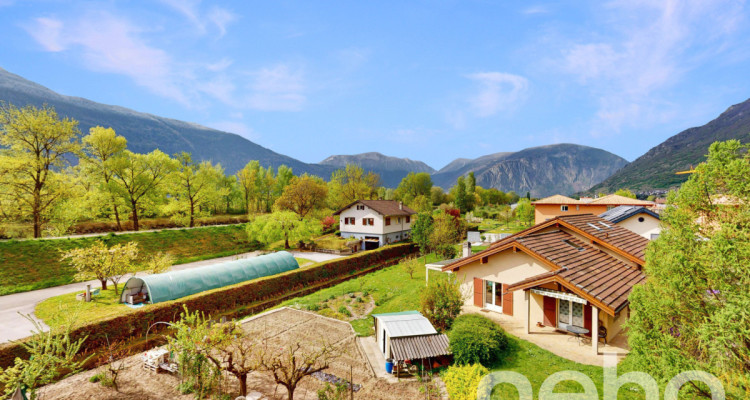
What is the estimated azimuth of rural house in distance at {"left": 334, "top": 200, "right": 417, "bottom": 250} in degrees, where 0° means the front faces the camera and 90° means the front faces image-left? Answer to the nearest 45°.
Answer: approximately 45°

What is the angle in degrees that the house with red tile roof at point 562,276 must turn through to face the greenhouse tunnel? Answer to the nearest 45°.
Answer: approximately 45° to its right

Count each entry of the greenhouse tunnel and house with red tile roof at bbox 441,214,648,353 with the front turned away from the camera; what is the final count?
0

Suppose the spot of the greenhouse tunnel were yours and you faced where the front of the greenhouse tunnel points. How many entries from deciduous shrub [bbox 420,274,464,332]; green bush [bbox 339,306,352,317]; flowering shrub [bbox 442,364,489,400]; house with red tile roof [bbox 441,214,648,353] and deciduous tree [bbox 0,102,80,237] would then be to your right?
1

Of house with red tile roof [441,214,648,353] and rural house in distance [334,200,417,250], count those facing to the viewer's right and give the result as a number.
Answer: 0

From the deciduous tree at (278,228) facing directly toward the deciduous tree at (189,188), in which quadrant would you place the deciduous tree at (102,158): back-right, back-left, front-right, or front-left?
front-left

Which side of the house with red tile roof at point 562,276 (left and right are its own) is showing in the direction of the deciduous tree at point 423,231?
right

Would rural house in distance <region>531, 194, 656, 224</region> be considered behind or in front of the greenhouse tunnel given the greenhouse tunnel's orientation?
behind

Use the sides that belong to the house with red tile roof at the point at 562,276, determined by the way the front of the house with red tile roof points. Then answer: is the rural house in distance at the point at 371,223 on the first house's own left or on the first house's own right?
on the first house's own right

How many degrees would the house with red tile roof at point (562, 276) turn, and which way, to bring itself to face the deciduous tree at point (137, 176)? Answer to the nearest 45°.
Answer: approximately 45° to its right

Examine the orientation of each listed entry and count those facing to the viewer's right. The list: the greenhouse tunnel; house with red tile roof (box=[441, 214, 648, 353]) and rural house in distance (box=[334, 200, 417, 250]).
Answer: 0

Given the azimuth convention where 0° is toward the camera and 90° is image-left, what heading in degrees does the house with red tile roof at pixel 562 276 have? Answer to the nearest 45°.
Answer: approximately 45°

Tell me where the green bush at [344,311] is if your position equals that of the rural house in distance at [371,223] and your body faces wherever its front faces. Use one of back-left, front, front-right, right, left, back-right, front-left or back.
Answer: front-left
